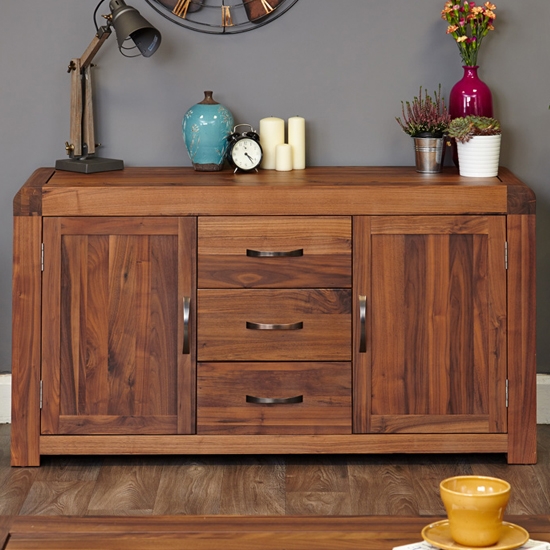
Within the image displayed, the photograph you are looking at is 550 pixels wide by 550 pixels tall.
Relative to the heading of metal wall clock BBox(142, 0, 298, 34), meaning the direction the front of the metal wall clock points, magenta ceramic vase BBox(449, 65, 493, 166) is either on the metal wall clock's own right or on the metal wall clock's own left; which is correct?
on the metal wall clock's own left

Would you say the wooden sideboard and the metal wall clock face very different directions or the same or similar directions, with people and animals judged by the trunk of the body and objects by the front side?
same or similar directions

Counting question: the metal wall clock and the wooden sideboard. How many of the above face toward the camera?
2

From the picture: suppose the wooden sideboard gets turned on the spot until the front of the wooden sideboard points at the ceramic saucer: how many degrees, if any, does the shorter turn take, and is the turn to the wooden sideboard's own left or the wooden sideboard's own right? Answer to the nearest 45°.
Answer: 0° — it already faces it

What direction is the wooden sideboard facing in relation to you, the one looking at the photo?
facing the viewer

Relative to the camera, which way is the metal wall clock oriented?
toward the camera
